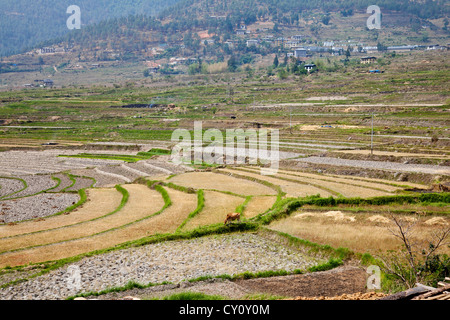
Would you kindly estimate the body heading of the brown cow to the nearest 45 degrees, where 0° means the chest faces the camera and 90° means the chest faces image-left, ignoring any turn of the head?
approximately 90°
